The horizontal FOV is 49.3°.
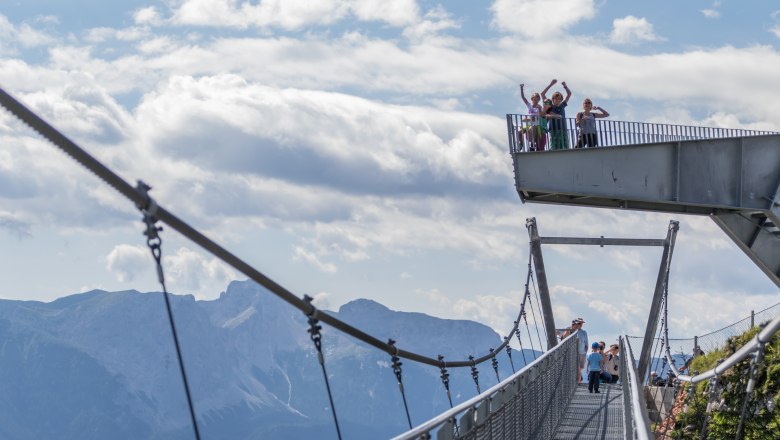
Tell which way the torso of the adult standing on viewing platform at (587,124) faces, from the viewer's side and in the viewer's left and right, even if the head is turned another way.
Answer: facing the viewer

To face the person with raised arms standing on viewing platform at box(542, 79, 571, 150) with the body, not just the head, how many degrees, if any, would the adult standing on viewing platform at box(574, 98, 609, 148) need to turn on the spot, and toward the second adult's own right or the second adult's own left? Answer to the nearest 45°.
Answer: approximately 90° to the second adult's own right

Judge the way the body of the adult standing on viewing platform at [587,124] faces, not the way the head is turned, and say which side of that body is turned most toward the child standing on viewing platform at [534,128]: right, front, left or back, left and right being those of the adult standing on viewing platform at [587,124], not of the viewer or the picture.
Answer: right
